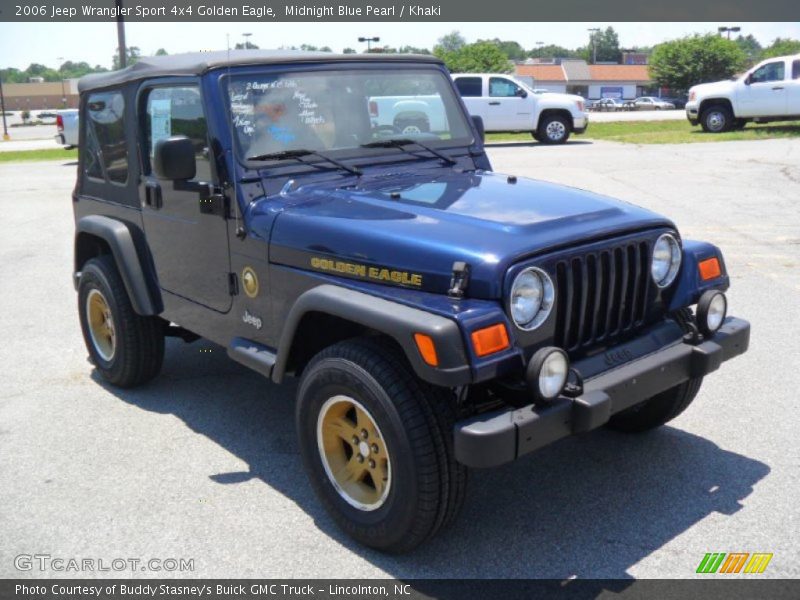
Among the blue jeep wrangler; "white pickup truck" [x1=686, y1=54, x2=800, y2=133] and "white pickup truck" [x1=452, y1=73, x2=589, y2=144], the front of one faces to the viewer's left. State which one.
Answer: "white pickup truck" [x1=686, y1=54, x2=800, y2=133]

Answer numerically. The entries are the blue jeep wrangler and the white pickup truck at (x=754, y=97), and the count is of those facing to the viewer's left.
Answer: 1

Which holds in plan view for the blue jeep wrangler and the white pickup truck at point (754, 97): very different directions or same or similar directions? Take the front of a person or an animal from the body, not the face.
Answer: very different directions

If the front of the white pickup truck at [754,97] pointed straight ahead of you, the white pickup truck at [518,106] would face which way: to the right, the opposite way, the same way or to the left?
the opposite way

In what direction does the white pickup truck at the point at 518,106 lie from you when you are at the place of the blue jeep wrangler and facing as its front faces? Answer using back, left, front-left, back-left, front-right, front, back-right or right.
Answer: back-left

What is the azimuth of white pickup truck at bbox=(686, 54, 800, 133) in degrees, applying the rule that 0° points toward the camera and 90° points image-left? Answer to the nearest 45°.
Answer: approximately 90°

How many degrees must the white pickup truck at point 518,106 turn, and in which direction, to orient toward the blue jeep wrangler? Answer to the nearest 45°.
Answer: approximately 90° to its right

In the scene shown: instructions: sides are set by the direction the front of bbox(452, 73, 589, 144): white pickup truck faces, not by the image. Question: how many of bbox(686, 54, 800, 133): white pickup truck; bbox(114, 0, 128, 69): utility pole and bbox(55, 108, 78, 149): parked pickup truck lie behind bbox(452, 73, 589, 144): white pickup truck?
2

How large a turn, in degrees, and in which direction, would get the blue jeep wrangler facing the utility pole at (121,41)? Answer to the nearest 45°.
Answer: approximately 135° to its left

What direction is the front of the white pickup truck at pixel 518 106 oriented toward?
to the viewer's right

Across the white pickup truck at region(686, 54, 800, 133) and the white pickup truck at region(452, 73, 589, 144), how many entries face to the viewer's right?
1

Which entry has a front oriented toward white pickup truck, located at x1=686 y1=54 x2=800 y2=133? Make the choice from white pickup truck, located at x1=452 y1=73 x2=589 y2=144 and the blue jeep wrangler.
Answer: white pickup truck, located at x1=452 y1=73 x2=589 y2=144

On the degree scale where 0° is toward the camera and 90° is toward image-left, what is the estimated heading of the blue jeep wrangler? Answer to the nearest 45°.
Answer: approximately 315°
